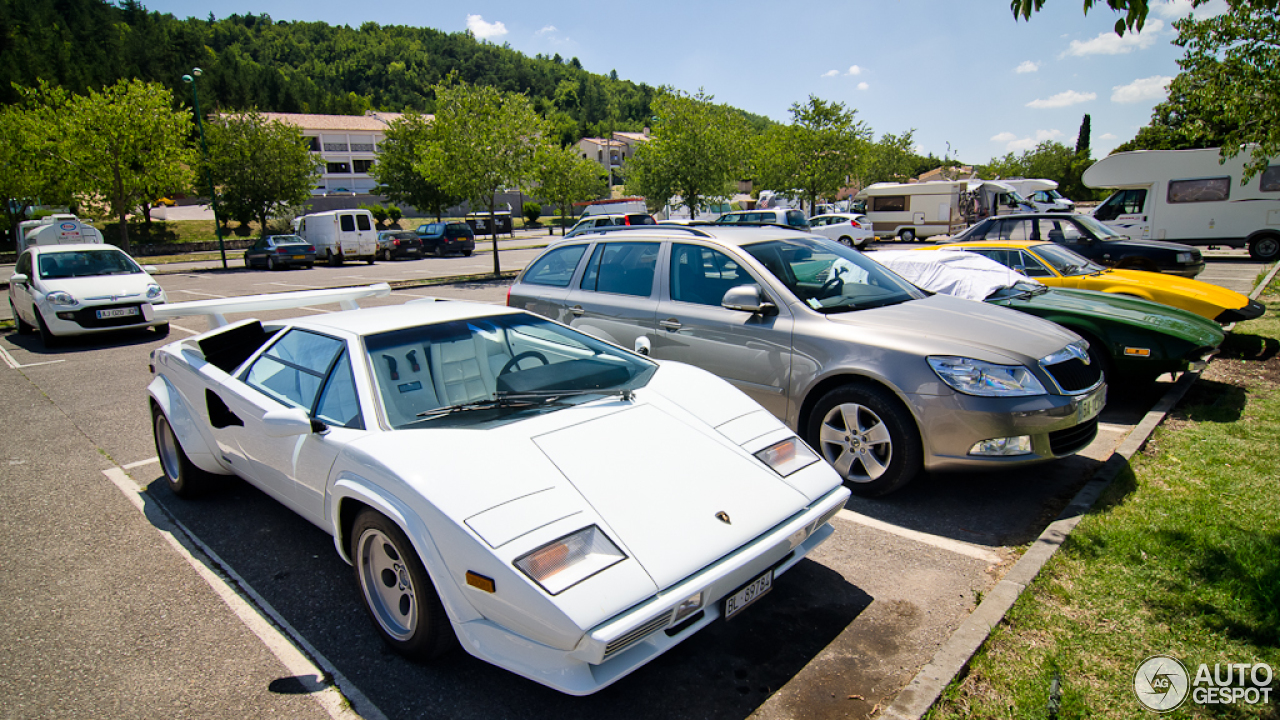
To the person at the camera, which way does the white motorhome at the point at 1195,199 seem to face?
facing to the left of the viewer

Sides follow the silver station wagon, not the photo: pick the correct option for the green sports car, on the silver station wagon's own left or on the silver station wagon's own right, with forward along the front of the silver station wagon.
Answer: on the silver station wagon's own left

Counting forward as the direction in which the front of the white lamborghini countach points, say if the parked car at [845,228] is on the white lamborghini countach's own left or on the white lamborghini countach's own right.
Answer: on the white lamborghini countach's own left

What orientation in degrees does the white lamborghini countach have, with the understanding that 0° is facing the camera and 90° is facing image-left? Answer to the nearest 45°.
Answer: approximately 315°

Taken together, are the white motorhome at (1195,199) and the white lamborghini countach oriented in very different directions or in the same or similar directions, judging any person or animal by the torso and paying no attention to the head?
very different directions

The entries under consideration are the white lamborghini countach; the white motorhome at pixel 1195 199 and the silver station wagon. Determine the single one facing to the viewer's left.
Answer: the white motorhome

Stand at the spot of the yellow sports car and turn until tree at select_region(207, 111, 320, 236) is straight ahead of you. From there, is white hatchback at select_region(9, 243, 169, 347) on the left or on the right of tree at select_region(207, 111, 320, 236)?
left

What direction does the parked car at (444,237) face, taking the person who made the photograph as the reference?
facing away from the viewer and to the left of the viewer

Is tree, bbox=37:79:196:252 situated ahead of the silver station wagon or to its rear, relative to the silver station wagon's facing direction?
to the rear

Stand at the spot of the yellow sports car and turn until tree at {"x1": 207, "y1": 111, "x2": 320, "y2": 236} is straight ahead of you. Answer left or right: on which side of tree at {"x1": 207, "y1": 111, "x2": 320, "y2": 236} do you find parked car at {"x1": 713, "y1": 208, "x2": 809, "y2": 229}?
right
